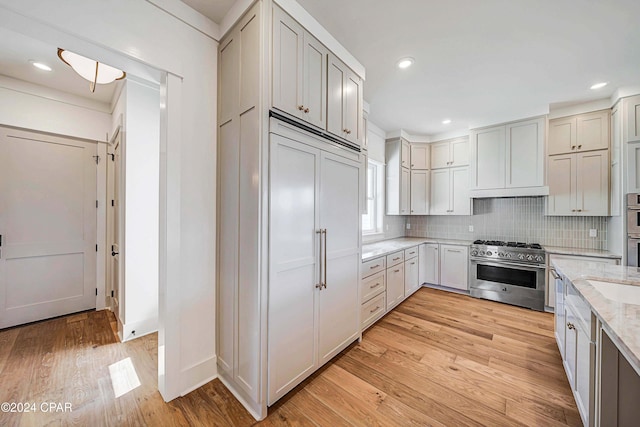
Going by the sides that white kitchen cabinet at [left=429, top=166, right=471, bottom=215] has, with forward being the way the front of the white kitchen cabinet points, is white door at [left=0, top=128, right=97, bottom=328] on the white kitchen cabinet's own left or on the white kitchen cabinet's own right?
on the white kitchen cabinet's own right

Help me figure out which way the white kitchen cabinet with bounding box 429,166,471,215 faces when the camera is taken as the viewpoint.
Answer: facing the viewer

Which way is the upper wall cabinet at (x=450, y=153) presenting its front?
toward the camera

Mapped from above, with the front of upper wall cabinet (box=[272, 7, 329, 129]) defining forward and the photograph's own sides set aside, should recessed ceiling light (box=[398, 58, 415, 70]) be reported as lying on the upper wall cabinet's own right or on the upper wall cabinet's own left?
on the upper wall cabinet's own left

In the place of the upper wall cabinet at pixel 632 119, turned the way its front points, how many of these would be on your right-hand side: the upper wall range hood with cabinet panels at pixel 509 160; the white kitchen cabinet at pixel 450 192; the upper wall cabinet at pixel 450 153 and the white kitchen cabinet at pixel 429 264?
4

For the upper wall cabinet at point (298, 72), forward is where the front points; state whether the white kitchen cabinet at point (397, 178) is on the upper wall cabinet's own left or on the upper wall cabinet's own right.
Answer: on the upper wall cabinet's own left

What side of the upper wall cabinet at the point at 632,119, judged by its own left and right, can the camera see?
front

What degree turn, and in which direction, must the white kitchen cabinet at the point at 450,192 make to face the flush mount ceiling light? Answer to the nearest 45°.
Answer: approximately 45° to its right

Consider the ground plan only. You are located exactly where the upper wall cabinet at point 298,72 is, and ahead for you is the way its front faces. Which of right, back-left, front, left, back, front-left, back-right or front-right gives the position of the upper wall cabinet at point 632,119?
front-left

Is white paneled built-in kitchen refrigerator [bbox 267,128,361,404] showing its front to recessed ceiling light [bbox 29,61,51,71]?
no

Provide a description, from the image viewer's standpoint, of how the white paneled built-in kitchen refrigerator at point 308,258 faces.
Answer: facing the viewer and to the right of the viewer

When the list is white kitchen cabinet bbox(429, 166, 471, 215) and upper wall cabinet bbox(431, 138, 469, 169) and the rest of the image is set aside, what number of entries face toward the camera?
2

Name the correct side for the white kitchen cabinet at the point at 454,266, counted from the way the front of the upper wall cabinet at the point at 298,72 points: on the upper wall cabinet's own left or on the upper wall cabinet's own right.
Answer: on the upper wall cabinet's own left

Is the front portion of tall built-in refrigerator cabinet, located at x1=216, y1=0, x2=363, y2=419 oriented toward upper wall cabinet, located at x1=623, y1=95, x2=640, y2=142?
no

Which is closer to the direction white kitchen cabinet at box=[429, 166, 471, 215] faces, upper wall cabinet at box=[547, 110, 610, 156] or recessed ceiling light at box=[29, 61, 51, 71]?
the recessed ceiling light

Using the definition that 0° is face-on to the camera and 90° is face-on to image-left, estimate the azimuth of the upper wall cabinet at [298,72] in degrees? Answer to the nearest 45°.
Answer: approximately 315°

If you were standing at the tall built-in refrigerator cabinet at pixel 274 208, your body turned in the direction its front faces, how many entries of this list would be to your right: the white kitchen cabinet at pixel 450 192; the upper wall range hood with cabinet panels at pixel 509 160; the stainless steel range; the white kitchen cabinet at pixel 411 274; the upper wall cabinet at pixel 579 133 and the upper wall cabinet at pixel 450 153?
0

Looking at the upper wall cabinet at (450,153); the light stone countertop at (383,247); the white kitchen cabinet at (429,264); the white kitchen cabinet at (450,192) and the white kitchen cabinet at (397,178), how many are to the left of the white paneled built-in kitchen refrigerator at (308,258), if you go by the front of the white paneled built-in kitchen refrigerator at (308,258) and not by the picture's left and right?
5

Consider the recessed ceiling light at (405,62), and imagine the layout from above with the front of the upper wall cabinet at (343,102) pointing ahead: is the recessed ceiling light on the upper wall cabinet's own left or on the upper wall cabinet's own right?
on the upper wall cabinet's own left
